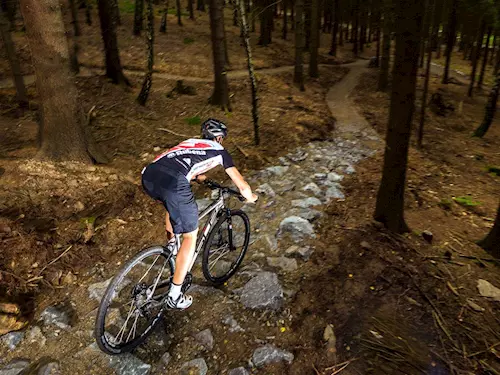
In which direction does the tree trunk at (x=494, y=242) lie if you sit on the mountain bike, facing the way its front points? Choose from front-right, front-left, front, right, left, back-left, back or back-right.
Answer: front-right

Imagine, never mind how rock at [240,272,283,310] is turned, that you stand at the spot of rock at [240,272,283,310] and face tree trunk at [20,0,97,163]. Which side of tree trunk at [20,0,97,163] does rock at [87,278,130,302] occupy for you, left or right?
left

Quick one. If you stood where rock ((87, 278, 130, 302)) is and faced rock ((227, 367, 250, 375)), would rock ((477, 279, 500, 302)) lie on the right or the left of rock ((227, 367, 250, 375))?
left

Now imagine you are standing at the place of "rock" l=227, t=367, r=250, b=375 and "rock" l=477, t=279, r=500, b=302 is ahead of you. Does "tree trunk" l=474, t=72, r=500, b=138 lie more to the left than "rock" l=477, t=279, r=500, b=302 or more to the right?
left

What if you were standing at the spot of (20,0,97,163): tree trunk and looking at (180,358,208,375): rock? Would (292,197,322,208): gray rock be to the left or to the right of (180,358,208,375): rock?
left

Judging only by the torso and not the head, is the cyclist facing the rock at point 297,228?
yes

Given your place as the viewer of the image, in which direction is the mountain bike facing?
facing away from the viewer and to the right of the viewer

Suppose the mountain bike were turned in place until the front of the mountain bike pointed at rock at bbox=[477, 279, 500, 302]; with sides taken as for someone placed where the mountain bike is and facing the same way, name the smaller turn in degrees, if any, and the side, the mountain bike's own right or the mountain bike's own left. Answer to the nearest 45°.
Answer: approximately 45° to the mountain bike's own right

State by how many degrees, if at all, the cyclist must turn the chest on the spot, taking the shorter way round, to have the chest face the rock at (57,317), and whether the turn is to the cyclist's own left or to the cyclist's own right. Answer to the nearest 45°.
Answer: approximately 135° to the cyclist's own left

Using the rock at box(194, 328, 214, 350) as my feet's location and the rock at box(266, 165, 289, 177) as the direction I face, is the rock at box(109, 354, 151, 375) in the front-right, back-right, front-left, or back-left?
back-left

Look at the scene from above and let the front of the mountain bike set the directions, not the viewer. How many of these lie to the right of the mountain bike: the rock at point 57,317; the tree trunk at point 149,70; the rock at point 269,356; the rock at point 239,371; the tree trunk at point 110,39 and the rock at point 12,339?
2

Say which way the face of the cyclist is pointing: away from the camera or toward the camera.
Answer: away from the camera

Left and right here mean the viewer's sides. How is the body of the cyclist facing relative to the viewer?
facing away from the viewer and to the right of the viewer

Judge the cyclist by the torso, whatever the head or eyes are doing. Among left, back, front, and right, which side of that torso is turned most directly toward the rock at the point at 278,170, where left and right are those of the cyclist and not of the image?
front
